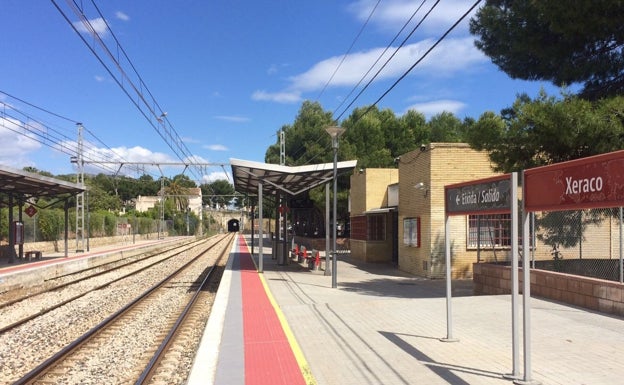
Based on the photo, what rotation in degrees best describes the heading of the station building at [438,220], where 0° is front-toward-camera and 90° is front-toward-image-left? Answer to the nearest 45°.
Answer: approximately 45°

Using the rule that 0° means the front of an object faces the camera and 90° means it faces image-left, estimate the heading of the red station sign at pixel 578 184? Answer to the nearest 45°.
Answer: approximately 45°

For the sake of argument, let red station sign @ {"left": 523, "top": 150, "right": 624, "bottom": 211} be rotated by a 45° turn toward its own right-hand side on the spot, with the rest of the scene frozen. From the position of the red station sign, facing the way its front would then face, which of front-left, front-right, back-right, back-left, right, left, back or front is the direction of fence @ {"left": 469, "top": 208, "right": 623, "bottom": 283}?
right

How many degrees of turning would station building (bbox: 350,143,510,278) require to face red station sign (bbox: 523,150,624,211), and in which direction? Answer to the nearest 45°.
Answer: approximately 45° to its left
